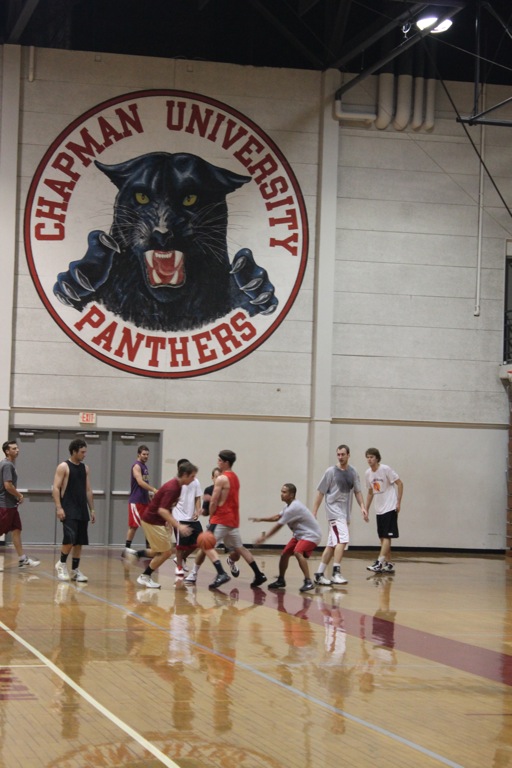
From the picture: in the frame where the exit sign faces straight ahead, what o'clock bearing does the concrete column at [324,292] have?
The concrete column is roughly at 9 o'clock from the exit sign.

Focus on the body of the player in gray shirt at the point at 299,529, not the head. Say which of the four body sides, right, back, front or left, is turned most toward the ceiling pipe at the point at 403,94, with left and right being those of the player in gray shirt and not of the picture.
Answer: right

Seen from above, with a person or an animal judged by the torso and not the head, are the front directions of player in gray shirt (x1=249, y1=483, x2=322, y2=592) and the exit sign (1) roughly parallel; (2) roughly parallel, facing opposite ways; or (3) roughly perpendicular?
roughly perpendicular

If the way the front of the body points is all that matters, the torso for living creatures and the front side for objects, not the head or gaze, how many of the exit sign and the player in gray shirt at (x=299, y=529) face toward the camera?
1

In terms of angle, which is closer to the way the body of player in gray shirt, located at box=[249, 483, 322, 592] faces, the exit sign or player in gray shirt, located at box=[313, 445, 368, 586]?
the exit sign

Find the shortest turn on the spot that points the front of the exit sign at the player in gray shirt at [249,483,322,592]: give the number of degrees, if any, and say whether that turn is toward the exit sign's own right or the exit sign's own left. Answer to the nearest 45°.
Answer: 0° — it already faces them

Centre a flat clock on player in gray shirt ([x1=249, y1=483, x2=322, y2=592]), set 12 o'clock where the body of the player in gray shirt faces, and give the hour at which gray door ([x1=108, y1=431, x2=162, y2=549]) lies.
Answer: The gray door is roughly at 2 o'clock from the player in gray shirt.

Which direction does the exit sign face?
toward the camera

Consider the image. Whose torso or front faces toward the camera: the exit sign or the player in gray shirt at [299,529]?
the exit sign

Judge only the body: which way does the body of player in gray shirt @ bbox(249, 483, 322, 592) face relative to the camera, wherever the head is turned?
to the viewer's left

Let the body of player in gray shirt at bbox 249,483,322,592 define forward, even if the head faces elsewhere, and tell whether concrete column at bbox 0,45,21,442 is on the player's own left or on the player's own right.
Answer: on the player's own right
